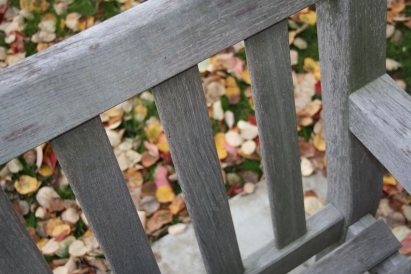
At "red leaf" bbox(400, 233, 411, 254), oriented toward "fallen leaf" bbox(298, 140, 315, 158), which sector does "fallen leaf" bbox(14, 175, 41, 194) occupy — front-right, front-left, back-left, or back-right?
front-left

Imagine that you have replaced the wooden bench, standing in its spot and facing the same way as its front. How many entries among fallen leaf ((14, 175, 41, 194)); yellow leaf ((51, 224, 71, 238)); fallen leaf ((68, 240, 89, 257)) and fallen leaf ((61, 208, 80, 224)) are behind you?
4

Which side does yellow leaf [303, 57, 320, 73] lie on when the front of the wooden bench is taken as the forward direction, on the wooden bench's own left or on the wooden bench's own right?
on the wooden bench's own left

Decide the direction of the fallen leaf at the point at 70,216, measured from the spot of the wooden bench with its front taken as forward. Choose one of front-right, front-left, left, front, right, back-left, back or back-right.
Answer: back

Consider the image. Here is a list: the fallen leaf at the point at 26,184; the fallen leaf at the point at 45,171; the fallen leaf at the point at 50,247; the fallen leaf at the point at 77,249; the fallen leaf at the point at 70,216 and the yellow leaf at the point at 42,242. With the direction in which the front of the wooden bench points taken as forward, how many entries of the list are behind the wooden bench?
6

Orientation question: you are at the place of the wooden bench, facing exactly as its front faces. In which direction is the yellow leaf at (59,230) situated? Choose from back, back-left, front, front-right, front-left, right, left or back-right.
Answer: back

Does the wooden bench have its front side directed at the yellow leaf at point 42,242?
no

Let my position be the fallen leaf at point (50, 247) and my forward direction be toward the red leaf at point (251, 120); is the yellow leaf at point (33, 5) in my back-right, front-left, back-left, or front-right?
front-left

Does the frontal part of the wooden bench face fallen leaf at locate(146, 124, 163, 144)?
no

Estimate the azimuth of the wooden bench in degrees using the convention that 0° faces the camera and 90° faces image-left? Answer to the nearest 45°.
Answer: approximately 315°

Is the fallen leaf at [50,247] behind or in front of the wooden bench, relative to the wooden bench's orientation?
behind

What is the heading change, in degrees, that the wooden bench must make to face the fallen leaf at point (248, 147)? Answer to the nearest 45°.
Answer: approximately 135° to its left

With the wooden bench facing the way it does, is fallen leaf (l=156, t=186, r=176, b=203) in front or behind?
behind

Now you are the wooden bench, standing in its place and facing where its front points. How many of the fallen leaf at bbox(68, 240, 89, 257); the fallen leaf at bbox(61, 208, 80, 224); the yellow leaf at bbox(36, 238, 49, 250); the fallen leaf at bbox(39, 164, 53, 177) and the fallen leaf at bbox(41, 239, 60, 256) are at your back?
5

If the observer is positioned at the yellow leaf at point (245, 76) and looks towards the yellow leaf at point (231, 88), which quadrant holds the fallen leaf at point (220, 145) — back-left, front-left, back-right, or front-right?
front-left

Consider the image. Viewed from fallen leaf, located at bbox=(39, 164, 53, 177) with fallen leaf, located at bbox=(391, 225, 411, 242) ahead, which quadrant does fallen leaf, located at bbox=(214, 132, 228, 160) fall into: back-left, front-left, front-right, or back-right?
front-left

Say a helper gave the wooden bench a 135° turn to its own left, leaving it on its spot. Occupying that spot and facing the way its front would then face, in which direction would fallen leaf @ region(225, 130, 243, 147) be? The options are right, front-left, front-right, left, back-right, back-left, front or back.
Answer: front

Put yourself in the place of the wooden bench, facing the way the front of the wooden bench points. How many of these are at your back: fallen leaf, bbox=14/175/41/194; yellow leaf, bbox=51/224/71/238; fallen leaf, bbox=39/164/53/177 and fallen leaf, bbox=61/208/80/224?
4
